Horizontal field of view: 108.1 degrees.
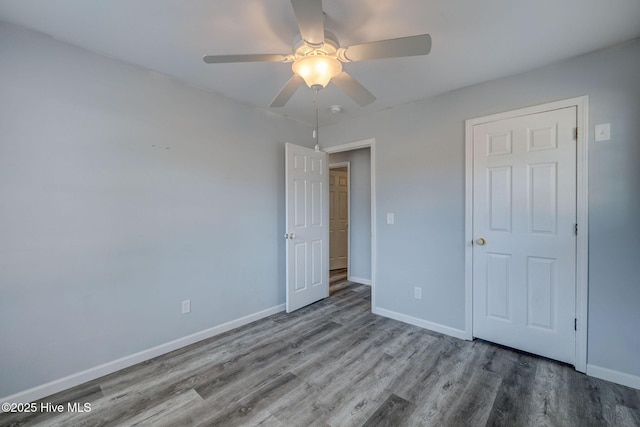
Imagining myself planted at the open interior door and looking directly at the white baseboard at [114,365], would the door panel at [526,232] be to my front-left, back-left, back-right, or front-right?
back-left

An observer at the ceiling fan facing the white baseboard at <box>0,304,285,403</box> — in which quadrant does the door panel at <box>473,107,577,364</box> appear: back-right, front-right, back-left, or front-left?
back-right

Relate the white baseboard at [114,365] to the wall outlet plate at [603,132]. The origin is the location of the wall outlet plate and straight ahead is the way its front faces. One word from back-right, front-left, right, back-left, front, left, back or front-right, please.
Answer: front-right

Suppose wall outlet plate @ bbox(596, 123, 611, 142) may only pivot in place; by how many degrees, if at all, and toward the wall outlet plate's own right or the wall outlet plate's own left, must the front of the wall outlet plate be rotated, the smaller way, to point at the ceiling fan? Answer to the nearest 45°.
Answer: approximately 45° to the wall outlet plate's own right

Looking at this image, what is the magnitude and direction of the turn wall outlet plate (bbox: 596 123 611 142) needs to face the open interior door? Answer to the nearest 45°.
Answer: approximately 90° to its right

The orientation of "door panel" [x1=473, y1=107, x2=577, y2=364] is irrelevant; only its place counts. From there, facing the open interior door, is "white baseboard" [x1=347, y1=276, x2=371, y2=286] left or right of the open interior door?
right

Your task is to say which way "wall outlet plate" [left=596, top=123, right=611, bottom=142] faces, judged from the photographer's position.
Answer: facing the viewer

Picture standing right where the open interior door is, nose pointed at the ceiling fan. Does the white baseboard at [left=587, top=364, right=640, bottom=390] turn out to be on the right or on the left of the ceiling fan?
left
